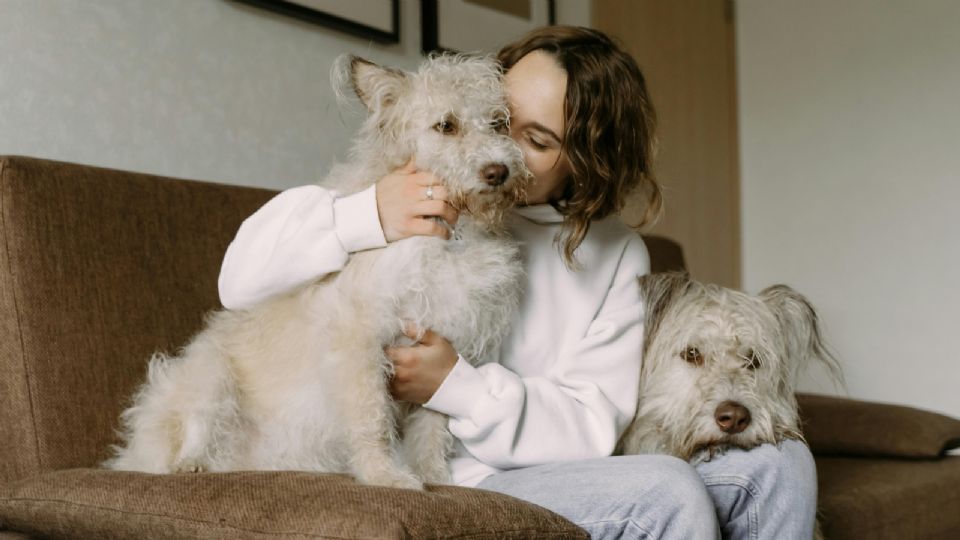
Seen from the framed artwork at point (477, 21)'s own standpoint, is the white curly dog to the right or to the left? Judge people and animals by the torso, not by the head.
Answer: on its right

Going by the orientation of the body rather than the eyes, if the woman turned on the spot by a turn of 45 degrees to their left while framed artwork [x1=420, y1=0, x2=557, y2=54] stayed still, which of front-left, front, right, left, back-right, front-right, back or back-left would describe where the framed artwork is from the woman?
back

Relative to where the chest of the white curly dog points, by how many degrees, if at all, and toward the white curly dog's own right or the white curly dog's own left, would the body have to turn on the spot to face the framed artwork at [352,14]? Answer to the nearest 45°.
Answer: approximately 135° to the white curly dog's own left

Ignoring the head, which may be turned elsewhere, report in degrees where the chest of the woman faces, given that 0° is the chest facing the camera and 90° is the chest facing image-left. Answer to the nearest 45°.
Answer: approximately 45°

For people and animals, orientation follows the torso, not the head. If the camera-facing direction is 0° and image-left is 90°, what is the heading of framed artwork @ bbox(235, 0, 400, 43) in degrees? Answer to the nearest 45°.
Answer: approximately 315°

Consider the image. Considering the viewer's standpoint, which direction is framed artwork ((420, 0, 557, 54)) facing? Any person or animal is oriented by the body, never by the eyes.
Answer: facing the viewer and to the right of the viewer
